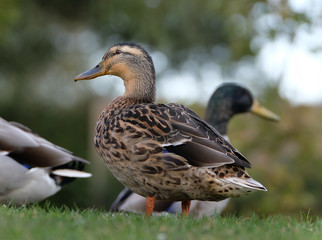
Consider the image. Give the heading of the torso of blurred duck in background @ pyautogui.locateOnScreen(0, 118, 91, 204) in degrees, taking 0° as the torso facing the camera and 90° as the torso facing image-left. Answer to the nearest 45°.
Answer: approximately 90°

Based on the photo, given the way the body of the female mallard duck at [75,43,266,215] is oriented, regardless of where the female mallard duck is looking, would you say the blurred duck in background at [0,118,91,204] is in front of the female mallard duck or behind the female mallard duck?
in front

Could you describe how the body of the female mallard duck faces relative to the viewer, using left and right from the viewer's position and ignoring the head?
facing to the left of the viewer

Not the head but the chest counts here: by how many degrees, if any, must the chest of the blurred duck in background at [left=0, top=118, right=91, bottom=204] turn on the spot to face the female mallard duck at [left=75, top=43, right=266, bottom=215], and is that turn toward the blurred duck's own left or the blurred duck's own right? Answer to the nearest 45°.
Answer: approximately 135° to the blurred duck's own left

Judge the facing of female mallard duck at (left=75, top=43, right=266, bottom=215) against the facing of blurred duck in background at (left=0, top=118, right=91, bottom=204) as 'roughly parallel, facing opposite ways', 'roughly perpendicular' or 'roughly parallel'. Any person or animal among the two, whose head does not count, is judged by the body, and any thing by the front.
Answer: roughly parallel

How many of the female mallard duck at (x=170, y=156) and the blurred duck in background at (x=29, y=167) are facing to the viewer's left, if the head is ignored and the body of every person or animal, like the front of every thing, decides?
2
